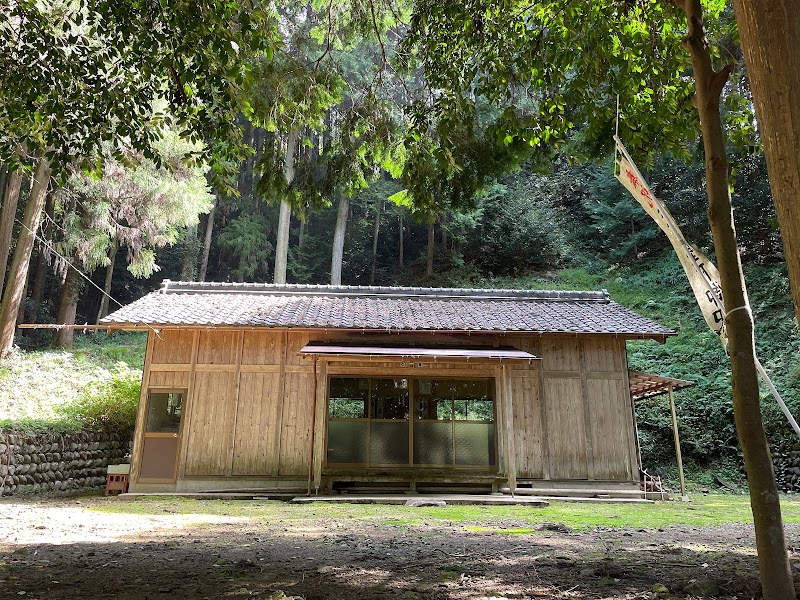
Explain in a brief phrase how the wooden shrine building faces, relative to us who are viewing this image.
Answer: facing the viewer

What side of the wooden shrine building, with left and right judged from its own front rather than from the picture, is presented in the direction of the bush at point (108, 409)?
right

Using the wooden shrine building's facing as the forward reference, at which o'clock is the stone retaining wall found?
The stone retaining wall is roughly at 3 o'clock from the wooden shrine building.
